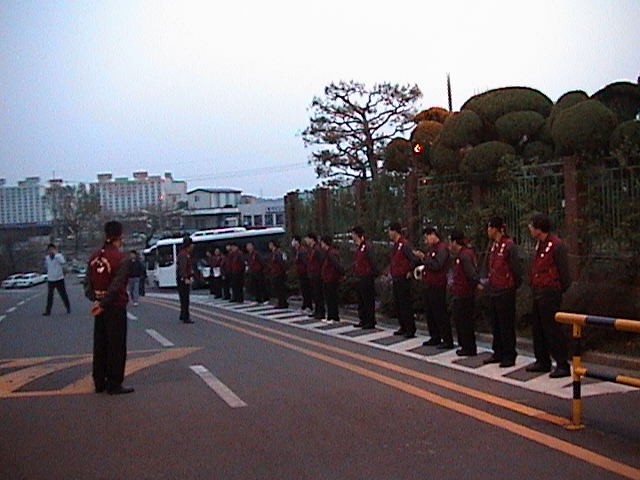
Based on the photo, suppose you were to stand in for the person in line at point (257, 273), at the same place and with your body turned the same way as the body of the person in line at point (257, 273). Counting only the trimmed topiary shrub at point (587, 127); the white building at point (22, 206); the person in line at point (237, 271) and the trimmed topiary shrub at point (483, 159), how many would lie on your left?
2

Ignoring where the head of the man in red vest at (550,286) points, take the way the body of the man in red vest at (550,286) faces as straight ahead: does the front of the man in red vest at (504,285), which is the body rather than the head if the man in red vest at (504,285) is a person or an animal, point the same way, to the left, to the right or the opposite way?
the same way

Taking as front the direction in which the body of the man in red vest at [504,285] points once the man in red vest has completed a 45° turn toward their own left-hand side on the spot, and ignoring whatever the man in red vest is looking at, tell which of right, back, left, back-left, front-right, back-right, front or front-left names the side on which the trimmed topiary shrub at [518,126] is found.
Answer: back

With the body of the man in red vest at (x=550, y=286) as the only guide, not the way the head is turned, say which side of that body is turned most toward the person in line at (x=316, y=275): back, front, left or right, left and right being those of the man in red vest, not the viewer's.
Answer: right

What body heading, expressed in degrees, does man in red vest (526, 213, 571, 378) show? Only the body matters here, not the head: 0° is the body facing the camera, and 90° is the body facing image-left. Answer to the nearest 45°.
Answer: approximately 45°

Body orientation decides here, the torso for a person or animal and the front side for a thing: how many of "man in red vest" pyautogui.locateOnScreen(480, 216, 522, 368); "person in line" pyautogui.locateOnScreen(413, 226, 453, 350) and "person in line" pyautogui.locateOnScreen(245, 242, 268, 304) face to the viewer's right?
0

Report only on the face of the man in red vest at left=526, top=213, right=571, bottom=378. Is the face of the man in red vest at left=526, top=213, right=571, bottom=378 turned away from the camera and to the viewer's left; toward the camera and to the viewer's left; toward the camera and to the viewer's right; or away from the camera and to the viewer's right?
toward the camera and to the viewer's left

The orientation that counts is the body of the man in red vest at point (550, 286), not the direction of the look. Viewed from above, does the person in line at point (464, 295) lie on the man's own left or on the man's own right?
on the man's own right

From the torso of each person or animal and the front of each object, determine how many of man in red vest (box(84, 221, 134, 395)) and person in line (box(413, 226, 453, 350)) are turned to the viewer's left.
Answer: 1

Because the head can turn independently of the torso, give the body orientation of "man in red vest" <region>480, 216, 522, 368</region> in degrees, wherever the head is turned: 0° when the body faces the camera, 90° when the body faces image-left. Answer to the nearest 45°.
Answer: approximately 45°

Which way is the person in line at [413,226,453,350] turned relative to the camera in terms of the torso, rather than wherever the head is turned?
to the viewer's left

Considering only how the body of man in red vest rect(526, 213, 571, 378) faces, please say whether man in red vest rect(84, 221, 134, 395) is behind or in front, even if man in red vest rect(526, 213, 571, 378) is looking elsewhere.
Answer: in front
